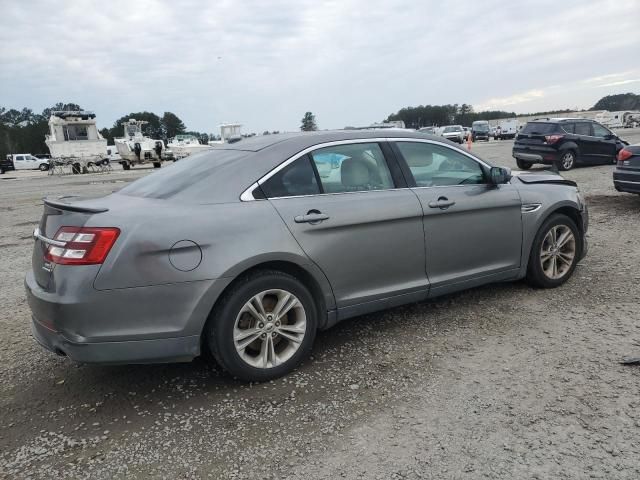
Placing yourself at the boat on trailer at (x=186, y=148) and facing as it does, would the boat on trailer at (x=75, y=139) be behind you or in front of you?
behind

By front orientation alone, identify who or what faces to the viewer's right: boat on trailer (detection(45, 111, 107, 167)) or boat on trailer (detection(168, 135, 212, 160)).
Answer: boat on trailer (detection(168, 135, 212, 160))

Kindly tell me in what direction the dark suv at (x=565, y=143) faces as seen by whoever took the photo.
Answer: facing away from the viewer and to the right of the viewer

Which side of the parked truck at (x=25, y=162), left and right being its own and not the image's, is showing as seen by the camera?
right

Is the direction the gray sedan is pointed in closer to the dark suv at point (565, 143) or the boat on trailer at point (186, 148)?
the dark suv

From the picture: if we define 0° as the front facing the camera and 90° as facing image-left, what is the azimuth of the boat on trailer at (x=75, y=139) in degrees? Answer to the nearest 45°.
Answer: approximately 180°

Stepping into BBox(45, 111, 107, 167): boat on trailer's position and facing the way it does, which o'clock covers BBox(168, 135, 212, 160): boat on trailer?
BBox(168, 135, 212, 160): boat on trailer is roughly at 2 o'clock from BBox(45, 111, 107, 167): boat on trailer.

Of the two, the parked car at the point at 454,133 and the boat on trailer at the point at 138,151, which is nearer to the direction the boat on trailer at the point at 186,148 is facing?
the parked car

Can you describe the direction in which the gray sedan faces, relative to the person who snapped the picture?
facing away from the viewer and to the right of the viewer

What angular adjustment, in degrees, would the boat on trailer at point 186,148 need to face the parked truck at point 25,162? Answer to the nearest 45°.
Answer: approximately 135° to its left

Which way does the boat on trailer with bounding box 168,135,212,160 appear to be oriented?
to the viewer's right

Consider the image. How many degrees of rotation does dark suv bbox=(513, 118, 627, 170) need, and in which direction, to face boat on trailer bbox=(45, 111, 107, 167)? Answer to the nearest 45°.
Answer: approximately 135° to its left

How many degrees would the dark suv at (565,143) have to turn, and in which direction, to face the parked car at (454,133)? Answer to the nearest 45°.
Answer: approximately 45° to its left
